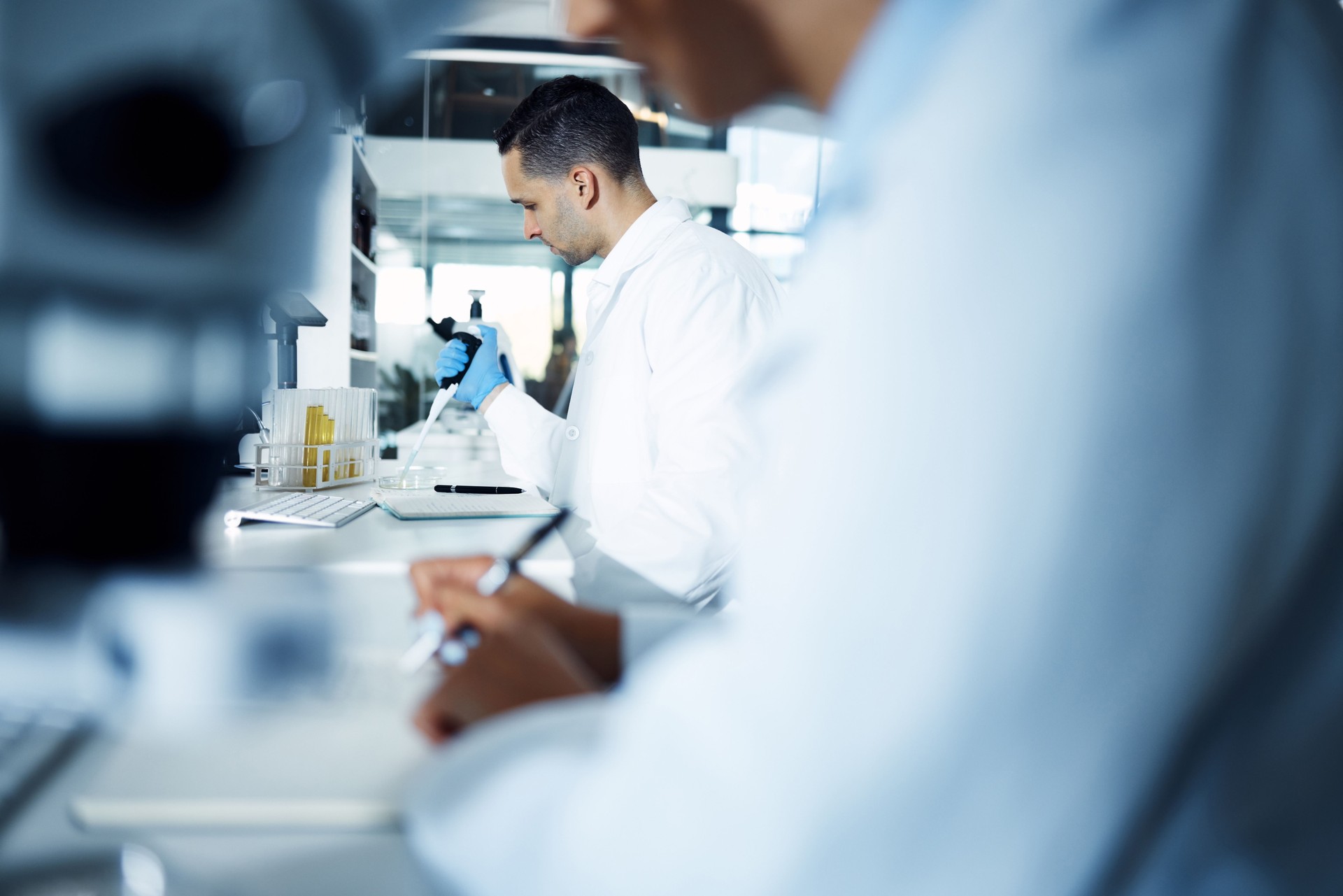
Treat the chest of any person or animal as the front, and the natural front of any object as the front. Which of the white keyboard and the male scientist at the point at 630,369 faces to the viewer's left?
the male scientist

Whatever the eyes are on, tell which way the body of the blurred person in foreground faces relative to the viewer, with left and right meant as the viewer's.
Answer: facing to the left of the viewer

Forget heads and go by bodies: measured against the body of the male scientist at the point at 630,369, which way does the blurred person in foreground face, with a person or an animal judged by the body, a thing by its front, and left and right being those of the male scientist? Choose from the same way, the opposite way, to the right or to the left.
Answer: the same way

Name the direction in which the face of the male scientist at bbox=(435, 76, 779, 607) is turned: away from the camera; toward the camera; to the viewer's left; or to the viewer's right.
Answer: to the viewer's left

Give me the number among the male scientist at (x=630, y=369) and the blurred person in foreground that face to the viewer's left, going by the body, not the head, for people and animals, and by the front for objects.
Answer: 2

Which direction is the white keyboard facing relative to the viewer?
to the viewer's right

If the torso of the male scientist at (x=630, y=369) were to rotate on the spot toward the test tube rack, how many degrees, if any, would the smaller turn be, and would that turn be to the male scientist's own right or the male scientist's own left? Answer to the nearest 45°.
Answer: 0° — they already face it

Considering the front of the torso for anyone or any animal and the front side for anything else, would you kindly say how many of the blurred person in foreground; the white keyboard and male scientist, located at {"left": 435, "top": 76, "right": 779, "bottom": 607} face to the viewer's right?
1

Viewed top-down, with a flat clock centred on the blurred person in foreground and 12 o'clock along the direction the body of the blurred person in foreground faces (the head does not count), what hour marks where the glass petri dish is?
The glass petri dish is roughly at 2 o'clock from the blurred person in foreground.

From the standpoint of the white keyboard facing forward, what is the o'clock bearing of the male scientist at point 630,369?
The male scientist is roughly at 12 o'clock from the white keyboard.

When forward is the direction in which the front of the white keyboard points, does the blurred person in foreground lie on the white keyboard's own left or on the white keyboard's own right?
on the white keyboard's own right

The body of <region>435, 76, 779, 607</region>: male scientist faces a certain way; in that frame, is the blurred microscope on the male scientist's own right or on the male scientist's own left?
on the male scientist's own left

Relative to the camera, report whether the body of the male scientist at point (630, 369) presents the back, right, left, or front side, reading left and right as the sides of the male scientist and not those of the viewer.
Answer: left

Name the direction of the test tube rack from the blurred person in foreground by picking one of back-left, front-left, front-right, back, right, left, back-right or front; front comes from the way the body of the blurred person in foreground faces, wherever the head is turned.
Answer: front-right

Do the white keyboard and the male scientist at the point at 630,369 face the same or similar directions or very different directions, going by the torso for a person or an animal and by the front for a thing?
very different directions
